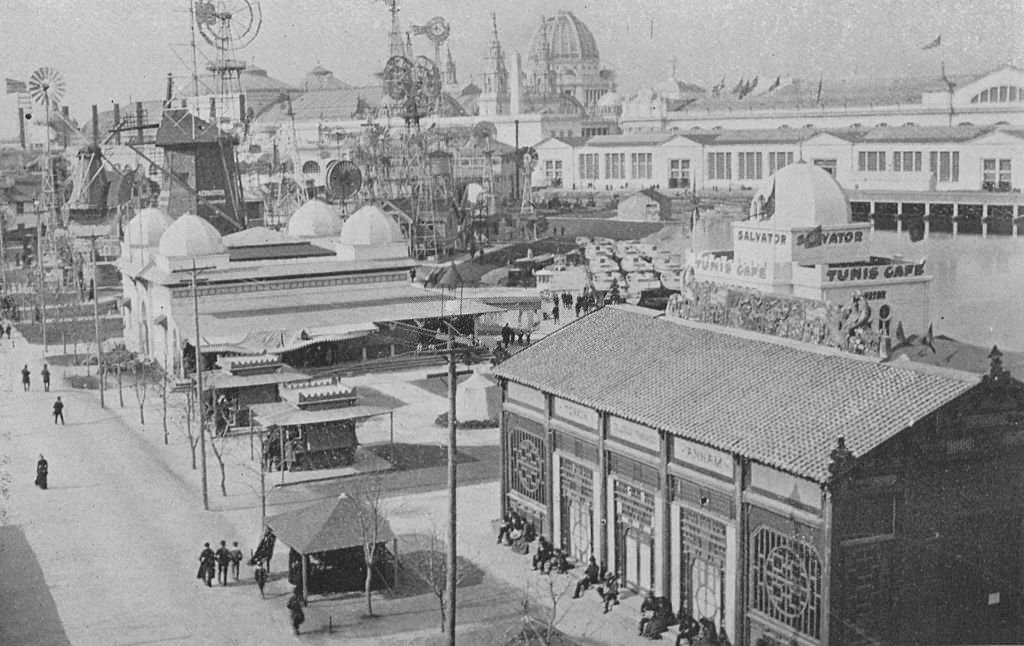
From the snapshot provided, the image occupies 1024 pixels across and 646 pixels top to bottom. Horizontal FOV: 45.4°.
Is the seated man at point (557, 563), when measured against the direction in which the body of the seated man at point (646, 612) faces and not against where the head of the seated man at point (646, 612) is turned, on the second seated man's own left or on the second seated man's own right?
on the second seated man's own right

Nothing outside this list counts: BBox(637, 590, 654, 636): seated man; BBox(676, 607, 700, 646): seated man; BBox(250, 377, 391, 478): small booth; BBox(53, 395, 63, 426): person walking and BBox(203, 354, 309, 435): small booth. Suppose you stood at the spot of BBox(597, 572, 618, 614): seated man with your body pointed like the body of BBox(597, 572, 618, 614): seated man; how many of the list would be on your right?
3

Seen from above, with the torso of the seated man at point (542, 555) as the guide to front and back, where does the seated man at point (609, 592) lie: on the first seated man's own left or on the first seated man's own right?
on the first seated man's own left

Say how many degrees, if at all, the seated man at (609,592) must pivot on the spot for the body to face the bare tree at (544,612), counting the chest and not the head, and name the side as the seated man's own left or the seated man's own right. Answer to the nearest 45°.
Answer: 0° — they already face it

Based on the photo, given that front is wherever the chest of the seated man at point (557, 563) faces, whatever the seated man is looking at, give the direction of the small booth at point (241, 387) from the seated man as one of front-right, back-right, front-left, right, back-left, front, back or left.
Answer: right

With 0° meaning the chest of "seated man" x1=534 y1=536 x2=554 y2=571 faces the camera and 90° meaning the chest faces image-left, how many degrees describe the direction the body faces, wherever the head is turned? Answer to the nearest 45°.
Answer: approximately 45°

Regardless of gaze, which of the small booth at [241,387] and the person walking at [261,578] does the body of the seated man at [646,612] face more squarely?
the person walking

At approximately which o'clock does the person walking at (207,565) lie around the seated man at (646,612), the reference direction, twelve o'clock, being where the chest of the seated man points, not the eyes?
The person walking is roughly at 2 o'clock from the seated man.
